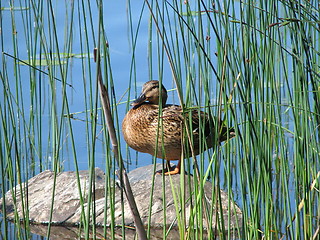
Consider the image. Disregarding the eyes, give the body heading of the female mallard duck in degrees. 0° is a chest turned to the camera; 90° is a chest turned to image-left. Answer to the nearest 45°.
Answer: approximately 90°

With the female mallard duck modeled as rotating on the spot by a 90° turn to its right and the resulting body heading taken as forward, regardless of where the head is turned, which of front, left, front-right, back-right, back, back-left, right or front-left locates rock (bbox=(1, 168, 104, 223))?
left
